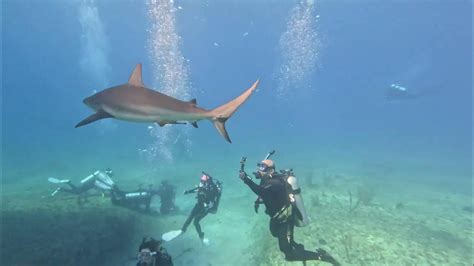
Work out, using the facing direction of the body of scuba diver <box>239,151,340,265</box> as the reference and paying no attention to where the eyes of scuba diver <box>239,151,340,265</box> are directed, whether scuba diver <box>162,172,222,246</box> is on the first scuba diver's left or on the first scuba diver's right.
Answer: on the first scuba diver's right

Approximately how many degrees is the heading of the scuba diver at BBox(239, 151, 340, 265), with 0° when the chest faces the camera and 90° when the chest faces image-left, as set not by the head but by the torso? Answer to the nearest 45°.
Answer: approximately 90°

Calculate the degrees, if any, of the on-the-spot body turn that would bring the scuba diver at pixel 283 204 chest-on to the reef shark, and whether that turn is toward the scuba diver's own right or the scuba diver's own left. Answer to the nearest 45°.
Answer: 0° — they already face it

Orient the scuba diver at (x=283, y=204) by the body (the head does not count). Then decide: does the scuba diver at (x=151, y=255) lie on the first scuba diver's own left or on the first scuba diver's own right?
on the first scuba diver's own left

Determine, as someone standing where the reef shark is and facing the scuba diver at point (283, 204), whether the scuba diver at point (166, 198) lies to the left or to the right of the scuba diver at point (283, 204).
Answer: left

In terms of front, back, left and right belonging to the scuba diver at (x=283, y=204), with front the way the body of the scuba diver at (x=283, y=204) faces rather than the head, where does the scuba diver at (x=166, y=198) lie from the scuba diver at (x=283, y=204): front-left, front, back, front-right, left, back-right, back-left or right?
front-right
